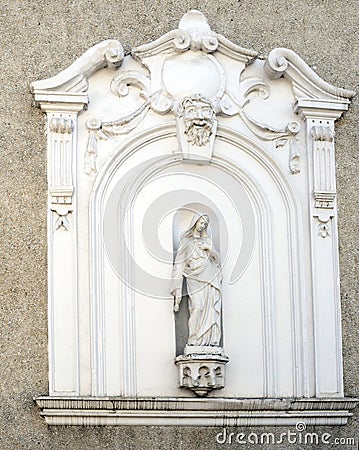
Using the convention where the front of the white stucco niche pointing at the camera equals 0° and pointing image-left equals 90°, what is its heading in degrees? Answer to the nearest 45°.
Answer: approximately 0°
